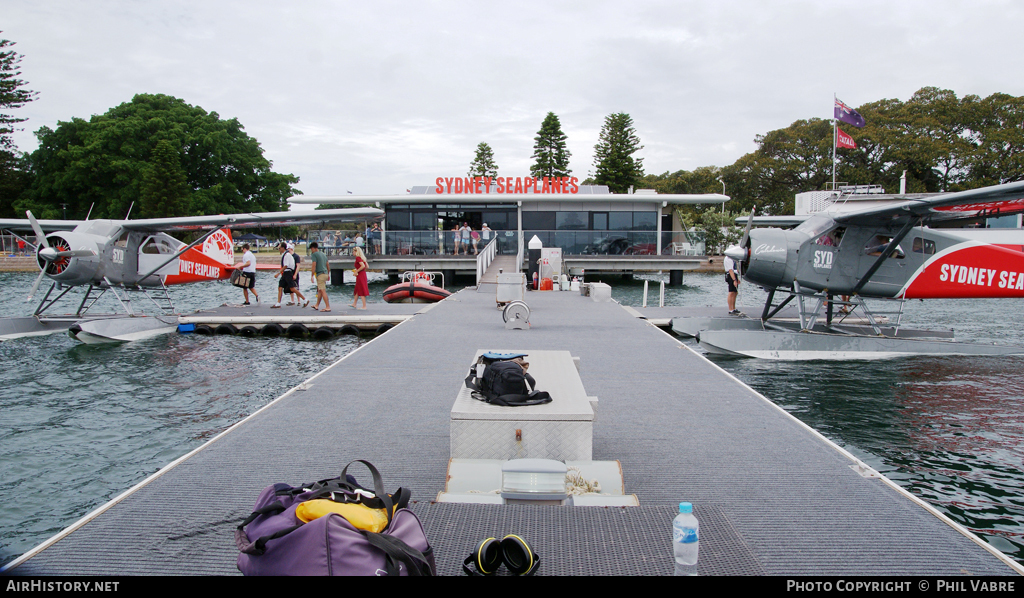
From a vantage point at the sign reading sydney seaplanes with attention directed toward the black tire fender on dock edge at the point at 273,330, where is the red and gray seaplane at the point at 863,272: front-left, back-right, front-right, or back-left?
front-left

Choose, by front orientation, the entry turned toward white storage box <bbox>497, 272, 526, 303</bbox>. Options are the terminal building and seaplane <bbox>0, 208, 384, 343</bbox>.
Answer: the terminal building

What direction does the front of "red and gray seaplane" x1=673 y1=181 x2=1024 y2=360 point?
to the viewer's left

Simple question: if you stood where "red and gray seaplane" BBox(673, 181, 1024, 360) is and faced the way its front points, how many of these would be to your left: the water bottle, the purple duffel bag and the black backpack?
3

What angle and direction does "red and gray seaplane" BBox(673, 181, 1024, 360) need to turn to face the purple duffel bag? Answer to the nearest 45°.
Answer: approximately 90° to its left

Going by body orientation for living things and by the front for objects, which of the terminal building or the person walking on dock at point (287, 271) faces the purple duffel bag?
the terminal building

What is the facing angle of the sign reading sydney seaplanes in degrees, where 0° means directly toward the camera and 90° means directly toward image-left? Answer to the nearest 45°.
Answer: approximately 0°

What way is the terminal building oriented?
toward the camera

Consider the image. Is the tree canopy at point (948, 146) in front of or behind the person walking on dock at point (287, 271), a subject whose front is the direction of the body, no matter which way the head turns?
behind

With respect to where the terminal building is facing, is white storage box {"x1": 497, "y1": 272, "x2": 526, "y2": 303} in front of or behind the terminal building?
in front

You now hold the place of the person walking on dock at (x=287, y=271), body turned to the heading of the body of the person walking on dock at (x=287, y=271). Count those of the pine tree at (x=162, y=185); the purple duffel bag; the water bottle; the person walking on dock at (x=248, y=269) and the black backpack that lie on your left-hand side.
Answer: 3

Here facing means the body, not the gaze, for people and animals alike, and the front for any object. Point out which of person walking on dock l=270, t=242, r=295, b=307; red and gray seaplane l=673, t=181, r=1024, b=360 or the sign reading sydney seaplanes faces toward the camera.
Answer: the sign reading sydney seaplanes

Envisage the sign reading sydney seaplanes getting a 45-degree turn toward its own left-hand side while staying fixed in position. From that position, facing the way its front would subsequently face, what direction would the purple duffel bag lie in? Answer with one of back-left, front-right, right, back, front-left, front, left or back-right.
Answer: front-right
